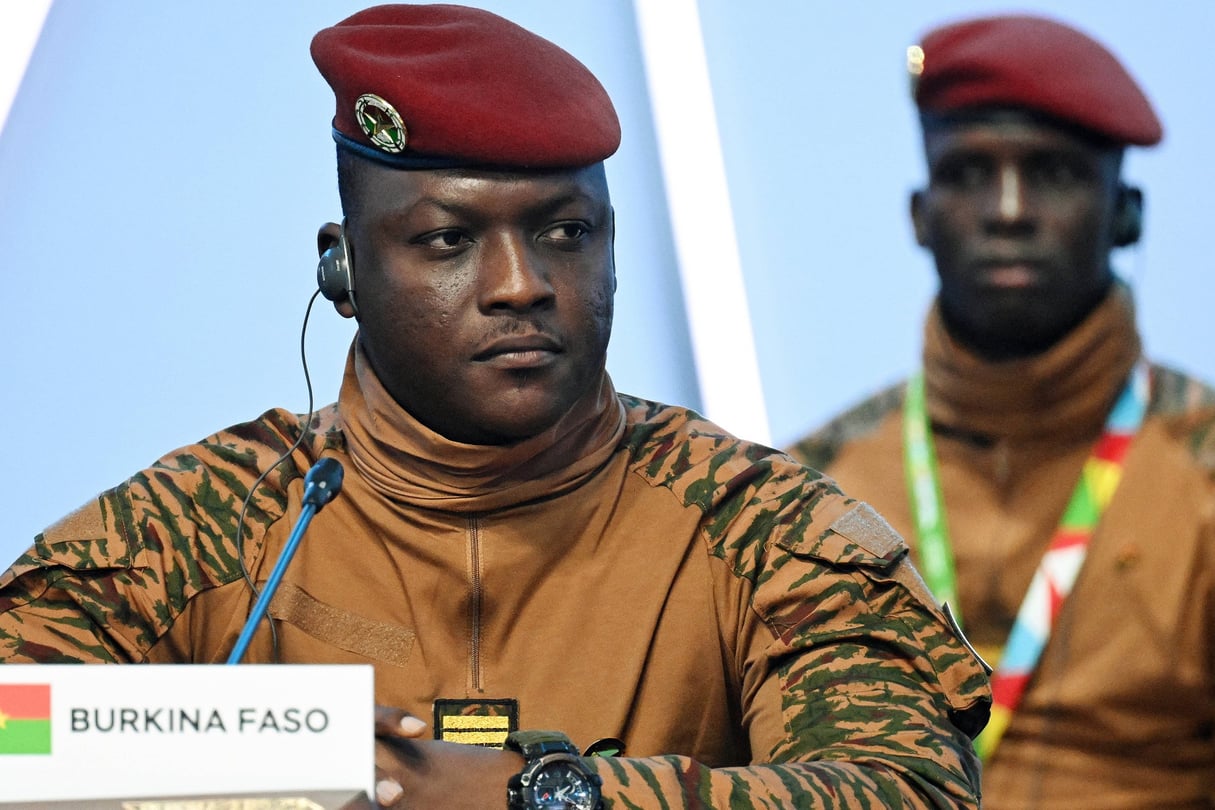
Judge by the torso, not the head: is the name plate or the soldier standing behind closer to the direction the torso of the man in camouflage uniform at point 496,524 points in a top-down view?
the name plate

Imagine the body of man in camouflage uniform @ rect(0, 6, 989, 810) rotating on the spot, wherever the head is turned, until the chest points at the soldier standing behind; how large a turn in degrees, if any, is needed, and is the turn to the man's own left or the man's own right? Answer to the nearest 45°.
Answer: approximately 135° to the man's own left

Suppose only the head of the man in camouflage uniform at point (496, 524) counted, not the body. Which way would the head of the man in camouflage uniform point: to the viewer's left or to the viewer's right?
to the viewer's right

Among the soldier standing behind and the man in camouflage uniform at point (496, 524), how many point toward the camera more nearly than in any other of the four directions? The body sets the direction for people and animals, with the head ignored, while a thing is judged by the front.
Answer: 2

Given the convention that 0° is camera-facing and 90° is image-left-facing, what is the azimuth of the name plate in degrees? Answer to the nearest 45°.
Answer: approximately 0°

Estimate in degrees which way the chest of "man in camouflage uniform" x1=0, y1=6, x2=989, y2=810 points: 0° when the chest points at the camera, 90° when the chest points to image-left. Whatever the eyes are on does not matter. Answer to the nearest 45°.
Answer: approximately 0°

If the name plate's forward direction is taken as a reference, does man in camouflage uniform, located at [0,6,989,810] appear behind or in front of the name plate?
behind
